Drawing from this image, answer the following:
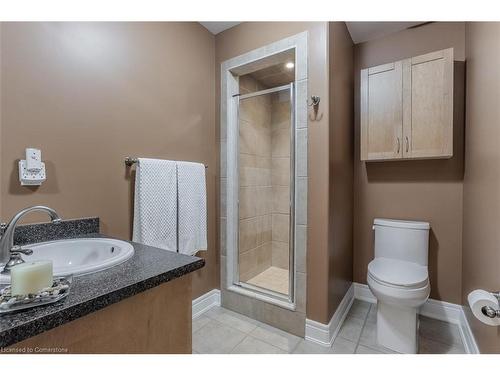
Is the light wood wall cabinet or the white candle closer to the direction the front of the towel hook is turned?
the white candle

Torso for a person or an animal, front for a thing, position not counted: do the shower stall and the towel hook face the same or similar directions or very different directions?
same or similar directions

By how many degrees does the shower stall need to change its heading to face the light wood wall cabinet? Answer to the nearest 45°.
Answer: approximately 135° to its left

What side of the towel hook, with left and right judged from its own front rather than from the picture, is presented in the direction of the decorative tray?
front

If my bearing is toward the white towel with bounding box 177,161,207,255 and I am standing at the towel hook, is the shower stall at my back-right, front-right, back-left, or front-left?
front-right

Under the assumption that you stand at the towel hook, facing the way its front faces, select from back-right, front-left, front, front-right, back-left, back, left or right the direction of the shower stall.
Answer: right

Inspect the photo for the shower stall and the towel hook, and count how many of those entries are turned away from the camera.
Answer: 0

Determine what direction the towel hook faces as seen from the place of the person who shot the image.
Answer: facing the viewer and to the left of the viewer

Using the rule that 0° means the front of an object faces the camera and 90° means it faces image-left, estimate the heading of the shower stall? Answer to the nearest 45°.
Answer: approximately 45°

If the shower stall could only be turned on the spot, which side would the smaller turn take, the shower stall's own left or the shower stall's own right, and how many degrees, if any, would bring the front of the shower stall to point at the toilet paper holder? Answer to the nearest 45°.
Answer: approximately 90° to the shower stall's own left

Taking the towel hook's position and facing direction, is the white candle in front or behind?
in front

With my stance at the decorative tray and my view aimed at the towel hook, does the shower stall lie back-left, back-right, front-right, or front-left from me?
front-left

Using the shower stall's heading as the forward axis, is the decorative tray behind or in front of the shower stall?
in front
